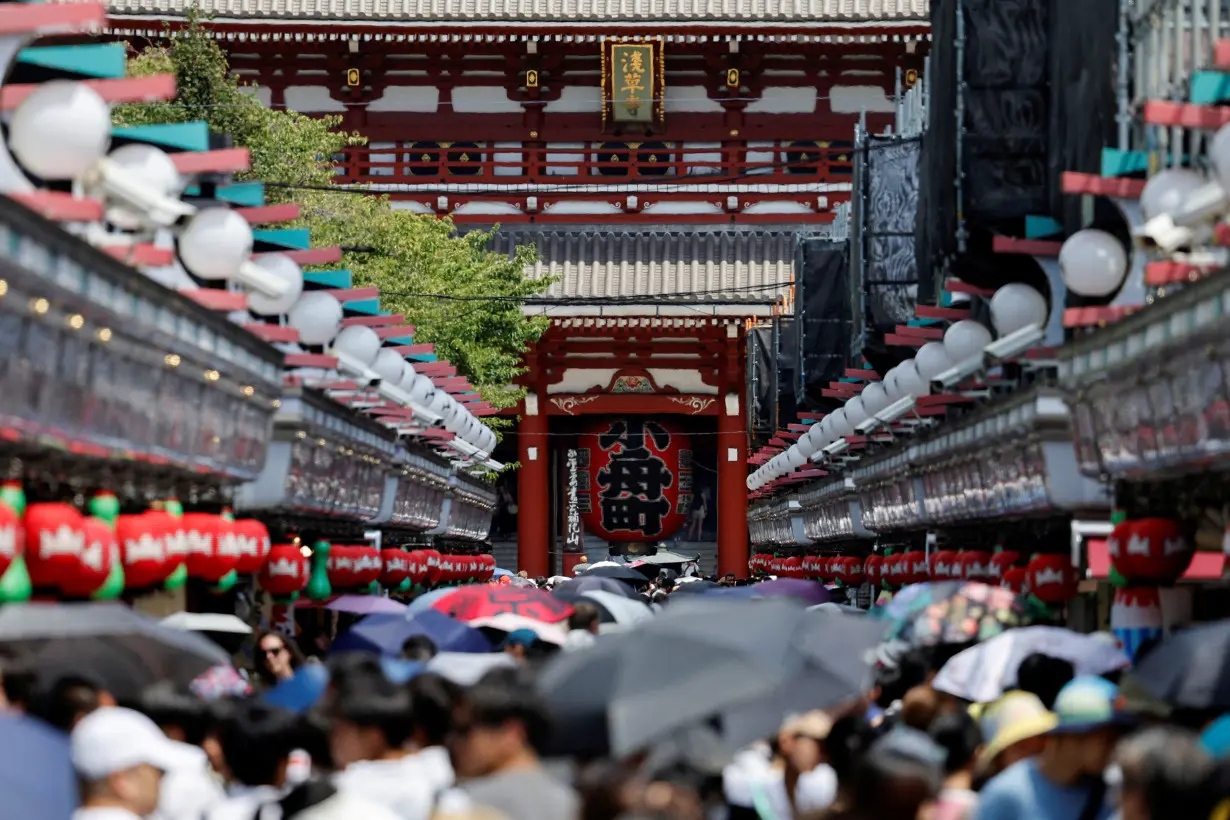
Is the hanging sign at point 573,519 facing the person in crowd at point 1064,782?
yes

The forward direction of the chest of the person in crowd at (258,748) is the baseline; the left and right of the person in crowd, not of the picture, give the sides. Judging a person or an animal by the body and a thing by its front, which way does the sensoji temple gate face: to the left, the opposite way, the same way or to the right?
the opposite way

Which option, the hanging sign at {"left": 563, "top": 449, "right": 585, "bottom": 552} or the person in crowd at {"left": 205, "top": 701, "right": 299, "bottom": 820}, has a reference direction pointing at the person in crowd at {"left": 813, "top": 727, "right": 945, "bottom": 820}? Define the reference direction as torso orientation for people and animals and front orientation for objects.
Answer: the hanging sign

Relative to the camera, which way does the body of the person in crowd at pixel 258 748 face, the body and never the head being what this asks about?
away from the camera

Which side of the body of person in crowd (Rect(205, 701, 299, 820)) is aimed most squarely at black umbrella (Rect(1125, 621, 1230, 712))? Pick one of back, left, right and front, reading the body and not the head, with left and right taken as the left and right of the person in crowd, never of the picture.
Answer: right

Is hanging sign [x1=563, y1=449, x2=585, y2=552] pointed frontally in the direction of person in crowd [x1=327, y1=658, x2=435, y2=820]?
yes
